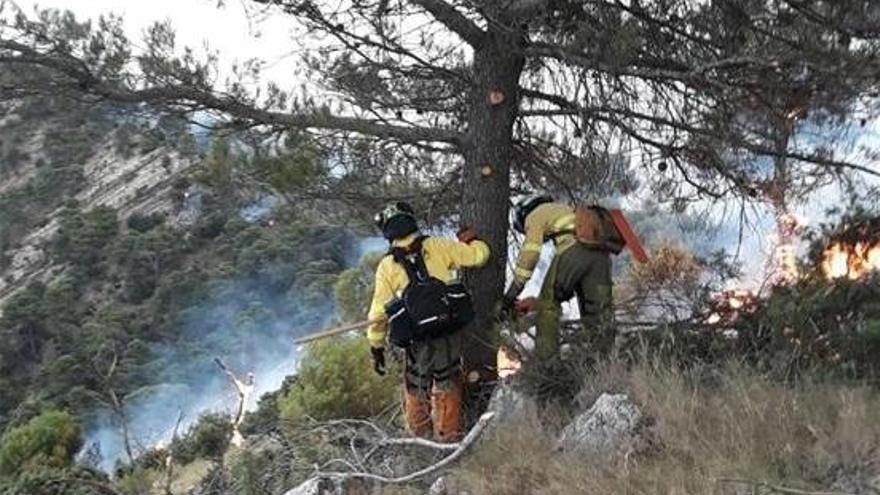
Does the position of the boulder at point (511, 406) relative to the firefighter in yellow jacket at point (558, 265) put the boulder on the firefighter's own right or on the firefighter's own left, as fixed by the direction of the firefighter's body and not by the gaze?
on the firefighter's own left

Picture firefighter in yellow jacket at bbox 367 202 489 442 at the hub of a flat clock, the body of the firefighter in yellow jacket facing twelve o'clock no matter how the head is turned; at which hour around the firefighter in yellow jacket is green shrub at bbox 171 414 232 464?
The green shrub is roughly at 10 o'clock from the firefighter in yellow jacket.

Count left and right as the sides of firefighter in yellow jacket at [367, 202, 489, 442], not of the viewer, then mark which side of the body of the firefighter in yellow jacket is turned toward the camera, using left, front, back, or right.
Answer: back

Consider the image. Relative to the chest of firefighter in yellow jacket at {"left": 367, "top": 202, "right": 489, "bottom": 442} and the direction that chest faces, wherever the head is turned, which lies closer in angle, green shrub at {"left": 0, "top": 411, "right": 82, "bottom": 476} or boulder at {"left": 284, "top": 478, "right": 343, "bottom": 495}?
the green shrub

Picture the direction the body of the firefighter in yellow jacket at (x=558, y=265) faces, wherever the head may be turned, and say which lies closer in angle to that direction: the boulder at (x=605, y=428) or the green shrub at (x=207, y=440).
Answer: the green shrub

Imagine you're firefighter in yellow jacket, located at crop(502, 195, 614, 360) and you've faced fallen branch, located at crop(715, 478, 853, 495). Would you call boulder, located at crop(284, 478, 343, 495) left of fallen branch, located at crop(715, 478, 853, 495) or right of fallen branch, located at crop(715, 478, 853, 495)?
right
